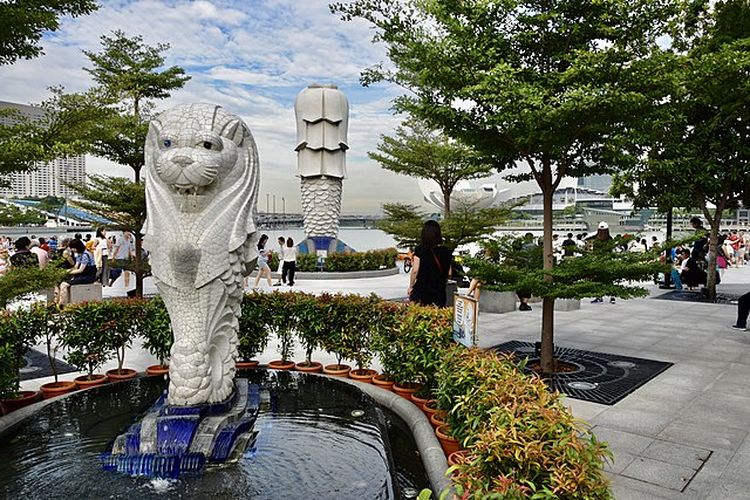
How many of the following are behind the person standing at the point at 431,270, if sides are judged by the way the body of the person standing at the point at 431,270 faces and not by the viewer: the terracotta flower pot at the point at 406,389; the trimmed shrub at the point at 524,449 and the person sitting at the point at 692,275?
2

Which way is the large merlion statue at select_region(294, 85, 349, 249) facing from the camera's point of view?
away from the camera

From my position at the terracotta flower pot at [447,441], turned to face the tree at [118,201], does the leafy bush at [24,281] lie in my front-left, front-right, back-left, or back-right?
front-left

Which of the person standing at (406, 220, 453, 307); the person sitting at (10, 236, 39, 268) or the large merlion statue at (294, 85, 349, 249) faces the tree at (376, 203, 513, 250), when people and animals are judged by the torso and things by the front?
the person standing

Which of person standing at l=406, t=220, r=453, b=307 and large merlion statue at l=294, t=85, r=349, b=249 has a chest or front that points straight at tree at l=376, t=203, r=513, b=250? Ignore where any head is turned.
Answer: the person standing

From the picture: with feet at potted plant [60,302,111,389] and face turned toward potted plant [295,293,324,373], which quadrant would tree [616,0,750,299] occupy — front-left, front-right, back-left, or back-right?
front-left

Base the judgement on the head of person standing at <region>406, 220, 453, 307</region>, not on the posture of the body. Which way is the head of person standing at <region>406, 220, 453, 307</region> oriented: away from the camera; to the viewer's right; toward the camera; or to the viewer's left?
away from the camera

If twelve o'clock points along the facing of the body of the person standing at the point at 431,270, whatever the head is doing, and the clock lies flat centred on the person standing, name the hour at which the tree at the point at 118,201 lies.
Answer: The tree is roughly at 10 o'clock from the person standing.

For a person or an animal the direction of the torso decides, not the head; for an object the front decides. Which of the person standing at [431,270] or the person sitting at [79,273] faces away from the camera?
the person standing

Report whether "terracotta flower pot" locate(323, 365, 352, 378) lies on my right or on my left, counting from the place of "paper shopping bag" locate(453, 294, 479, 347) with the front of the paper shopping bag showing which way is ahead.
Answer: on my right

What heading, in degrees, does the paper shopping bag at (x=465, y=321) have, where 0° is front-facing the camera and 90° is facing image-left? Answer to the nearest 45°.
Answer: approximately 45°

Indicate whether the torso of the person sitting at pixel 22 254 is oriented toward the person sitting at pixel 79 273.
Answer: no

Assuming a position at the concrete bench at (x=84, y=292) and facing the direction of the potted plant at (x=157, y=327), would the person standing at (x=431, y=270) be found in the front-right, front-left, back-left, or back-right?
front-left

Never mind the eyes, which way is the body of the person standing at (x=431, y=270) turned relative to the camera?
away from the camera
